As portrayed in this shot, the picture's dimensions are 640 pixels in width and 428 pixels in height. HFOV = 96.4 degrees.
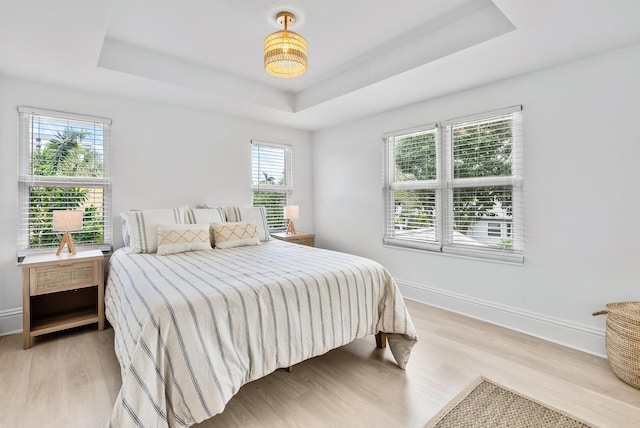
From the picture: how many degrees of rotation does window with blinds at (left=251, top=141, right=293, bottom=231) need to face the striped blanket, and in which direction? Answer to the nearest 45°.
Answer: approximately 45° to its right

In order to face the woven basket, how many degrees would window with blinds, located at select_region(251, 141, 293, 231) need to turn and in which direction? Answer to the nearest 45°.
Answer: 0° — it already faces it

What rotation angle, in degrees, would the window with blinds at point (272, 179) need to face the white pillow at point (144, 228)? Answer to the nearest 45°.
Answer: approximately 90° to its right

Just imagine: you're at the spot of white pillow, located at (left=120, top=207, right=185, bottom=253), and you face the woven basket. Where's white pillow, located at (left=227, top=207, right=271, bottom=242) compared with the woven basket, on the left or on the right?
left

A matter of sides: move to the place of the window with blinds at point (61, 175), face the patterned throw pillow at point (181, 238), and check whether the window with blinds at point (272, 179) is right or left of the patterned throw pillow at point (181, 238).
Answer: left

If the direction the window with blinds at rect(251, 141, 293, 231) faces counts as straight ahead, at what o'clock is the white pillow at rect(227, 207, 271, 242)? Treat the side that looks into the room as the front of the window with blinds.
The white pillow is roughly at 2 o'clock from the window with blinds.

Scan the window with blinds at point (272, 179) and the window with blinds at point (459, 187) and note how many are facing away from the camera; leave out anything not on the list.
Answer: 0

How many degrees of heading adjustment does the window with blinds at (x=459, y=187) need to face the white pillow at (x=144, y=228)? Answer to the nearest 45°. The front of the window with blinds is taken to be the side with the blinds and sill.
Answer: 0° — it already faces it

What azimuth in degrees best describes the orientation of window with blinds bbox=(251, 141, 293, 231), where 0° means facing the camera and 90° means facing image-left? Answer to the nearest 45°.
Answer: approximately 315°

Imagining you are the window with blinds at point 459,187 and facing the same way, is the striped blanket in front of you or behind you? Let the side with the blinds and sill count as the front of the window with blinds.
in front

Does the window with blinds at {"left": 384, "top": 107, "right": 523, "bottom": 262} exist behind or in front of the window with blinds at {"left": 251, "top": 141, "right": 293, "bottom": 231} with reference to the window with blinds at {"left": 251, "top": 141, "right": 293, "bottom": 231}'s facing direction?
in front

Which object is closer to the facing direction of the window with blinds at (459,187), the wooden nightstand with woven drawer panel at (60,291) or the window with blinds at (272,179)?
the wooden nightstand with woven drawer panel

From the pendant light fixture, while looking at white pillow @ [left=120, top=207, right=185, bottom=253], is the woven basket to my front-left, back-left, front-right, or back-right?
back-right

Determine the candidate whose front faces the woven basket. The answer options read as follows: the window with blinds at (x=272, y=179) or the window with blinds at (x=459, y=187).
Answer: the window with blinds at (x=272, y=179)

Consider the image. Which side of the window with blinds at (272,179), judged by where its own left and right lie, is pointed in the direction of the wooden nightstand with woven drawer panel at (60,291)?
right

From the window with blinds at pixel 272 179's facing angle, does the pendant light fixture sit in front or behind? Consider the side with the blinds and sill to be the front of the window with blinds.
in front

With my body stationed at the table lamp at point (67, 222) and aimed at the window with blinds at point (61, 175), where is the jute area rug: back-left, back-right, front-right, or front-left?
back-right

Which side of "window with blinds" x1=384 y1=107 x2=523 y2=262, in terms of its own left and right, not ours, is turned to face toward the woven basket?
left
